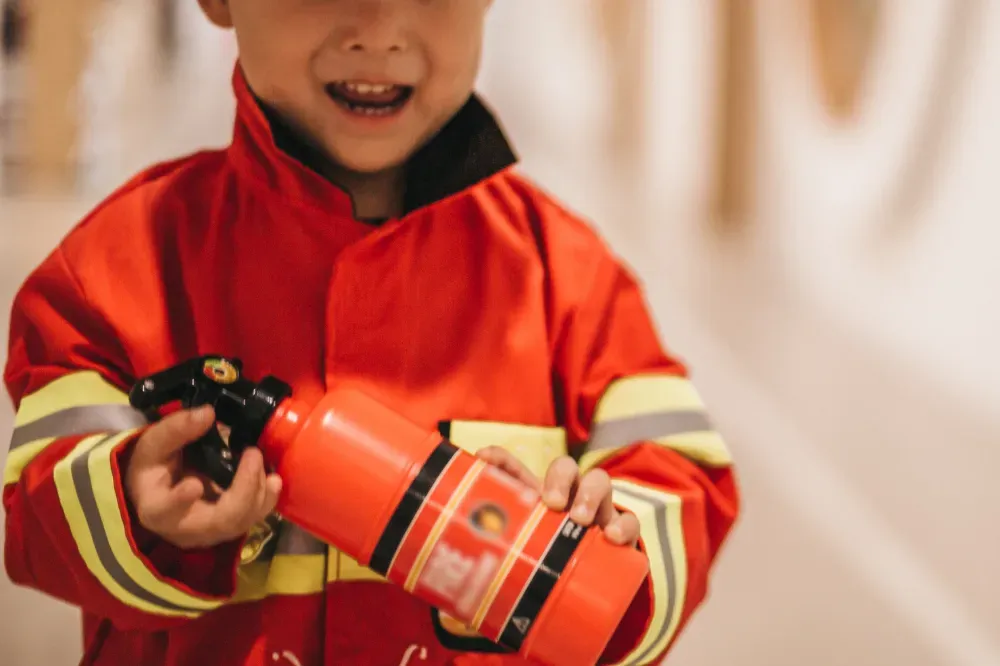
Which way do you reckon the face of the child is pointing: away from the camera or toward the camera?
toward the camera

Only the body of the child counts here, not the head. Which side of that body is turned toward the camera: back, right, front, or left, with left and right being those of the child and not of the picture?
front
